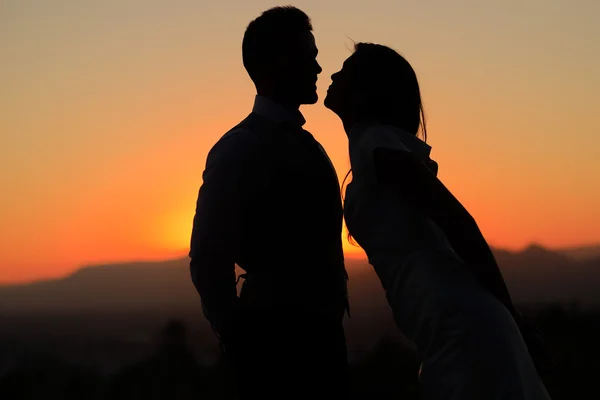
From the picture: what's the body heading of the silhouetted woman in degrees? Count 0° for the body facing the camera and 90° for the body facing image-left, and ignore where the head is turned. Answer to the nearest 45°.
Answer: approximately 90°

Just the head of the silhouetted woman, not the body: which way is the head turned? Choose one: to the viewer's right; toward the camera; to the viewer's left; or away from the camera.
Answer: to the viewer's left

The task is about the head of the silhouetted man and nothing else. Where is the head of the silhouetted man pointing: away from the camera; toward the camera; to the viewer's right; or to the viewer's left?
to the viewer's right
